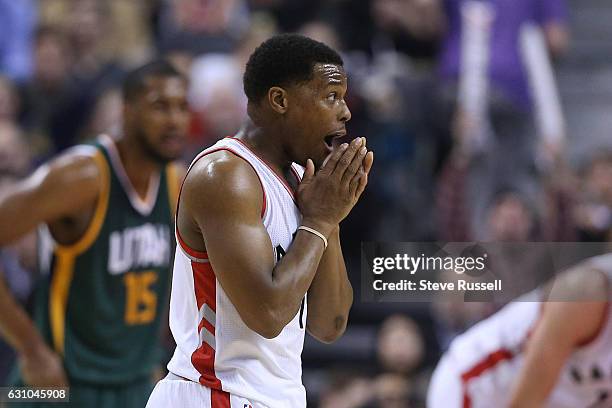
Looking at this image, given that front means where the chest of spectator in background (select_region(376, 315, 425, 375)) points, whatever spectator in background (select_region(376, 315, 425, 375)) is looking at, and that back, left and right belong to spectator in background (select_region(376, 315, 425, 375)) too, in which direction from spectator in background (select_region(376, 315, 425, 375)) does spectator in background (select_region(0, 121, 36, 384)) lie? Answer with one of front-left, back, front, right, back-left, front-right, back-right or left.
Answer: right

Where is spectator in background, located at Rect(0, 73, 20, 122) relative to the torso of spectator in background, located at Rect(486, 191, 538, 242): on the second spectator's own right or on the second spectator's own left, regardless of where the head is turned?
on the second spectator's own right

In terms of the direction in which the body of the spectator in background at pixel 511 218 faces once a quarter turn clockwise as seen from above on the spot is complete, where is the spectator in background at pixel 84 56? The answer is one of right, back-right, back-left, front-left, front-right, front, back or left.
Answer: front

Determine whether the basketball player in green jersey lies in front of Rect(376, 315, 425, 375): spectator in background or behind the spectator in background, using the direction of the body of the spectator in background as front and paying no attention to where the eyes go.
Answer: in front

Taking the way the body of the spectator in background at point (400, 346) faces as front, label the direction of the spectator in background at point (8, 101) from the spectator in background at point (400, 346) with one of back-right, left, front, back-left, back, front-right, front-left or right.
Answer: right

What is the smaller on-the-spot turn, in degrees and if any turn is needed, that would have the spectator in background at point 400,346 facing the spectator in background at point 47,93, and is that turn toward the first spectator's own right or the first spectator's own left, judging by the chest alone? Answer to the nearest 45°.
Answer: approximately 90° to the first spectator's own right

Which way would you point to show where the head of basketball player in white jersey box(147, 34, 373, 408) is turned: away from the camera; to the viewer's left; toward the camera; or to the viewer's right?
to the viewer's right

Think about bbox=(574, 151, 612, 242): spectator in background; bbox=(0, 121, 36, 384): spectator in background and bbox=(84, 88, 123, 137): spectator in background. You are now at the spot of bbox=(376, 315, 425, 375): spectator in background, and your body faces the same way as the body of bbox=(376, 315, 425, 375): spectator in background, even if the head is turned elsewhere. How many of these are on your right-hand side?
2
